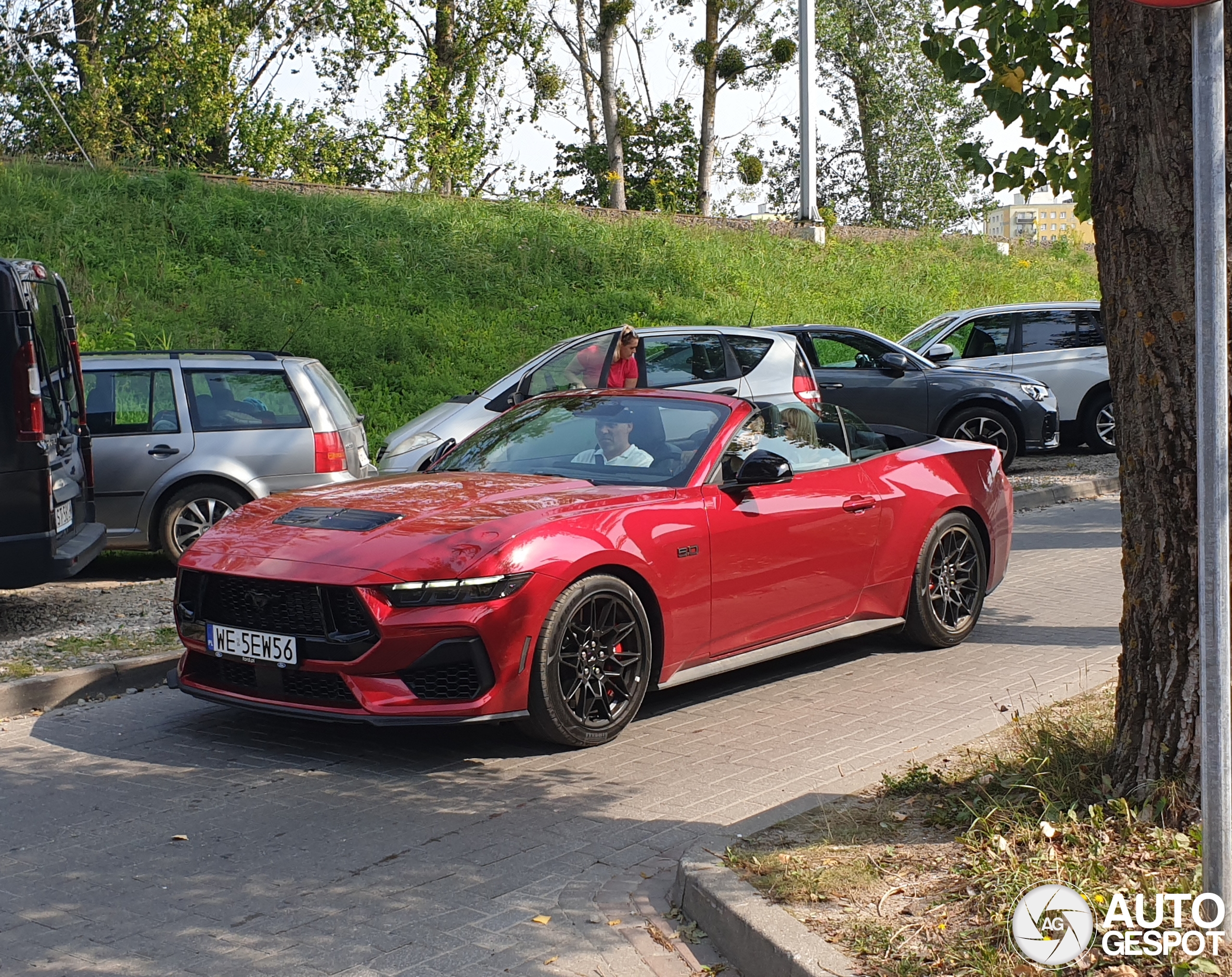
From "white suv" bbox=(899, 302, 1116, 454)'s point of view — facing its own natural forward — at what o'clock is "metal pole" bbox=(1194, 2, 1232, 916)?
The metal pole is roughly at 9 o'clock from the white suv.

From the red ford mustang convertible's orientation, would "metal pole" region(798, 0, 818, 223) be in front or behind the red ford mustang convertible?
behind

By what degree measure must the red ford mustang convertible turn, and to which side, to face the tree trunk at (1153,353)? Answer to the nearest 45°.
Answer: approximately 90° to its left

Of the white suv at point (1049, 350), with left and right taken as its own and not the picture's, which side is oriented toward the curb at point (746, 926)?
left

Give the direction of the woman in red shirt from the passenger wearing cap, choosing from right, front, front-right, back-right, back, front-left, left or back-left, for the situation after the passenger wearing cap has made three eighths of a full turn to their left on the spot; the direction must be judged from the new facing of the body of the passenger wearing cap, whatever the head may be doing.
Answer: left

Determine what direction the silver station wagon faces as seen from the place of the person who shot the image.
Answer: facing to the left of the viewer

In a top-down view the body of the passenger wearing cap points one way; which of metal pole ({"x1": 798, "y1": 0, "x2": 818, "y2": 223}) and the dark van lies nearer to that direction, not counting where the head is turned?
the dark van

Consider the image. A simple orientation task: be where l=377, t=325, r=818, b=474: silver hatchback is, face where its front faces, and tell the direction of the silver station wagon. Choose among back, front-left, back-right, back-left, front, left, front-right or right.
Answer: front-left

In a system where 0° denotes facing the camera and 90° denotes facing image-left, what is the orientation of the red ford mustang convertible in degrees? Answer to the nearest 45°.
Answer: approximately 45°

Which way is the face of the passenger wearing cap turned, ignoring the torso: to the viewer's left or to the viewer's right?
to the viewer's left
